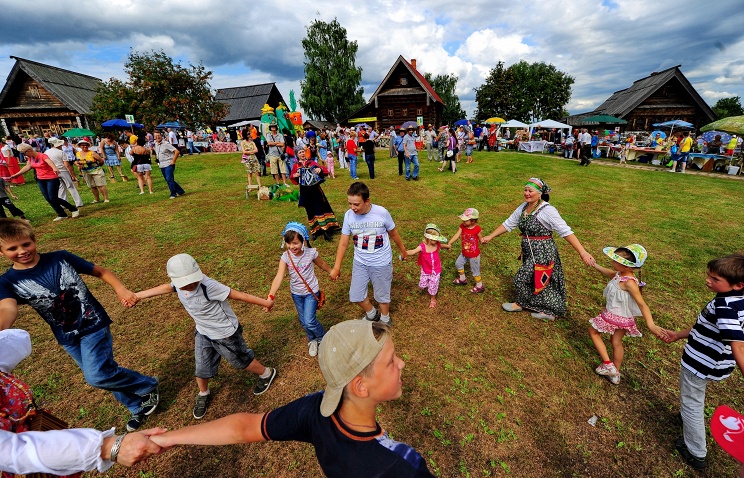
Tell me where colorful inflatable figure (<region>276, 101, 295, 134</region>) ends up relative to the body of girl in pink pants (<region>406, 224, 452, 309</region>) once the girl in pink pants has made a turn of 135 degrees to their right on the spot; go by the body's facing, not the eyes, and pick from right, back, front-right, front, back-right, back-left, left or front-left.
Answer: front

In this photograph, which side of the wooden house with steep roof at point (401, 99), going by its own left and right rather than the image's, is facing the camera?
front

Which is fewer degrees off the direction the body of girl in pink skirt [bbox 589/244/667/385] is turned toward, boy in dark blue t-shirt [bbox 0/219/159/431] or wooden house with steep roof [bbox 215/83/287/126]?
the boy in dark blue t-shirt

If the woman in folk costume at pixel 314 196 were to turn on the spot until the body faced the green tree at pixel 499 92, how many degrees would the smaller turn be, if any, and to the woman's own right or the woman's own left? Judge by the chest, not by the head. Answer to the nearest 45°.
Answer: approximately 135° to the woman's own left

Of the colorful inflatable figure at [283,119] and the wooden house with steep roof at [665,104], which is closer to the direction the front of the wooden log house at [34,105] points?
the colorful inflatable figure

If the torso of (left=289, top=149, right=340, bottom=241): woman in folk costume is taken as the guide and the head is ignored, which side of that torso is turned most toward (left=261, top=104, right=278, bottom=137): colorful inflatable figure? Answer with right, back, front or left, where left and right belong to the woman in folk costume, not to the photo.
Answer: back

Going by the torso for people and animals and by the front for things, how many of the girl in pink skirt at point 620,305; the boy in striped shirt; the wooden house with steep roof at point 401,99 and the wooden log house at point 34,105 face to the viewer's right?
0

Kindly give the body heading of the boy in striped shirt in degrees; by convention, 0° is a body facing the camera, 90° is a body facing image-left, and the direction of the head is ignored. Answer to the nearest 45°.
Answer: approximately 90°

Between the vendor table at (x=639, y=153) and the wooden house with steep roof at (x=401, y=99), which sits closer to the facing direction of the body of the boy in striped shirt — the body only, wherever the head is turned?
the wooden house with steep roof

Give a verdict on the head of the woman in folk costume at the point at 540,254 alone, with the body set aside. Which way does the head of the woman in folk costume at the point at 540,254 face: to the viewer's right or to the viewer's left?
to the viewer's left

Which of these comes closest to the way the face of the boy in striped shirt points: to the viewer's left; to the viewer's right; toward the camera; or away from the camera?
to the viewer's left

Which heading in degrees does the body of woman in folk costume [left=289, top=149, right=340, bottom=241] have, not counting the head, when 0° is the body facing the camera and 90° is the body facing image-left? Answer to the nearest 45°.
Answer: approximately 0°

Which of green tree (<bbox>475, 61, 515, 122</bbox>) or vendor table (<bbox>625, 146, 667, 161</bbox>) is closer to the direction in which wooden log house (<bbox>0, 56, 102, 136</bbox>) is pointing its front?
the vendor table

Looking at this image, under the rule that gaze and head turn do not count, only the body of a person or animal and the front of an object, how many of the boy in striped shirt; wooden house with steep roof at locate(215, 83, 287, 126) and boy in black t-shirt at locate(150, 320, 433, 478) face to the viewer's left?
1
